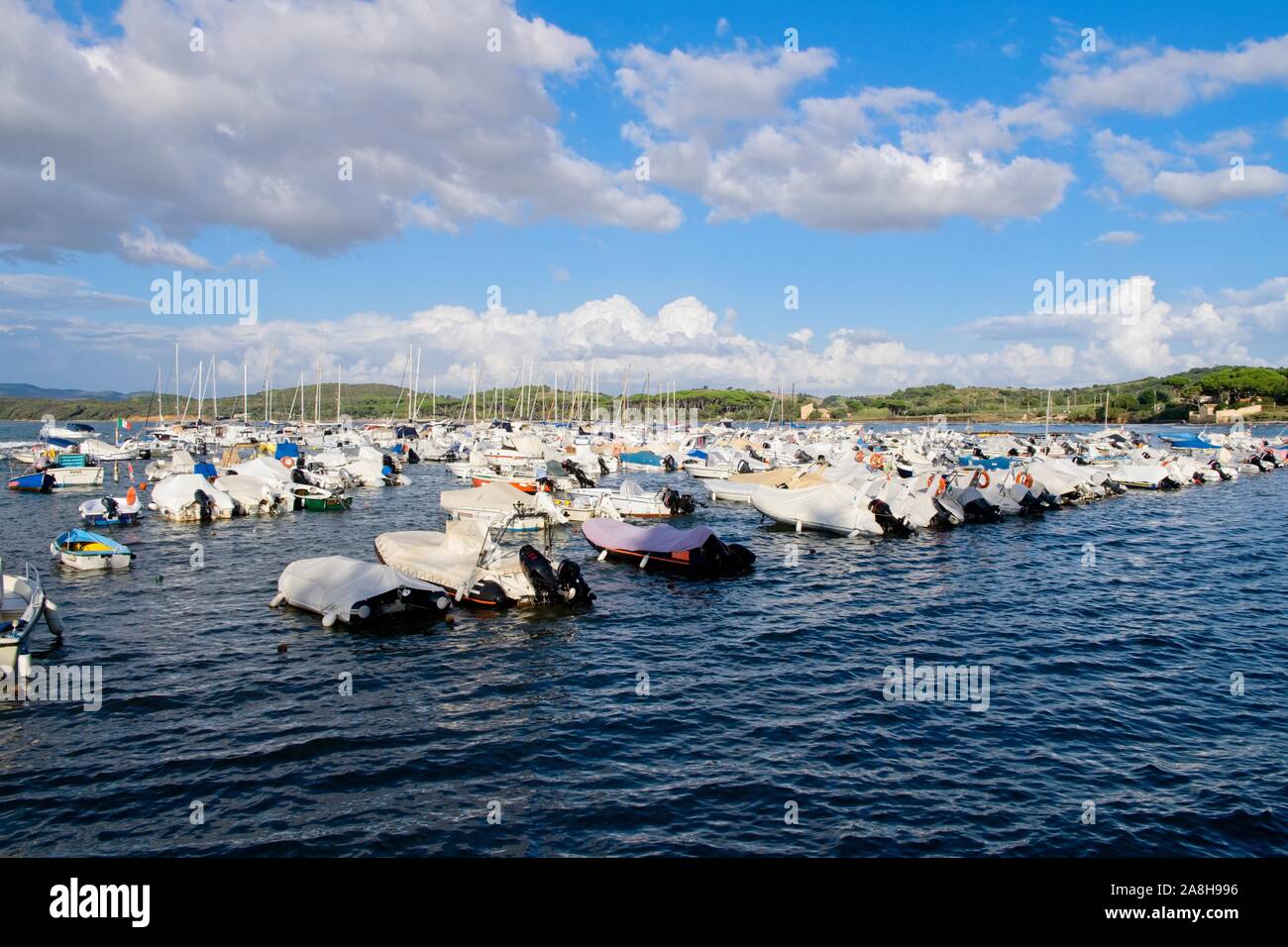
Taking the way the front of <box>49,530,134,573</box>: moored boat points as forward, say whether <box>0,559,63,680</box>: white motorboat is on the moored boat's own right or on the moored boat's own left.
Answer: on the moored boat's own left

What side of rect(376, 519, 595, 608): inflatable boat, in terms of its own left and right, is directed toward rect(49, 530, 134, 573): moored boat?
front

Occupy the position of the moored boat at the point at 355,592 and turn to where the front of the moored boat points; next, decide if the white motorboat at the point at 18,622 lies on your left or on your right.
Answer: on your left

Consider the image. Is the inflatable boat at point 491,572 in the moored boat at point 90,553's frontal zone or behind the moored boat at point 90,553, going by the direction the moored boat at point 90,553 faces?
behind

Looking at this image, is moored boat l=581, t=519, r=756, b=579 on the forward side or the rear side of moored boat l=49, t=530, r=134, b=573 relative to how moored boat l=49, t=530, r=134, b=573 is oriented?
on the rear side

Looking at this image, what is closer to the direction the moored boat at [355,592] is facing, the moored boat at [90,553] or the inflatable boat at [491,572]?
the moored boat

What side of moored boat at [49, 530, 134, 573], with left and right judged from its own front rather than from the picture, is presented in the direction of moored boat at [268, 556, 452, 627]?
back

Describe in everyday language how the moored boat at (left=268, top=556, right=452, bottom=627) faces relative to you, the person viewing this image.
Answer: facing away from the viewer and to the left of the viewer

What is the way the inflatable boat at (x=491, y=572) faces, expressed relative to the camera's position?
facing away from the viewer and to the left of the viewer

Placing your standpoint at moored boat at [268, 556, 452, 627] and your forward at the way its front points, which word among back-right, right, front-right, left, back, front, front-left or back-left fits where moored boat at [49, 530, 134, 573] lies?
front

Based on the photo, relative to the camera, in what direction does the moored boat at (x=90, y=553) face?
facing away from the viewer and to the left of the viewer
